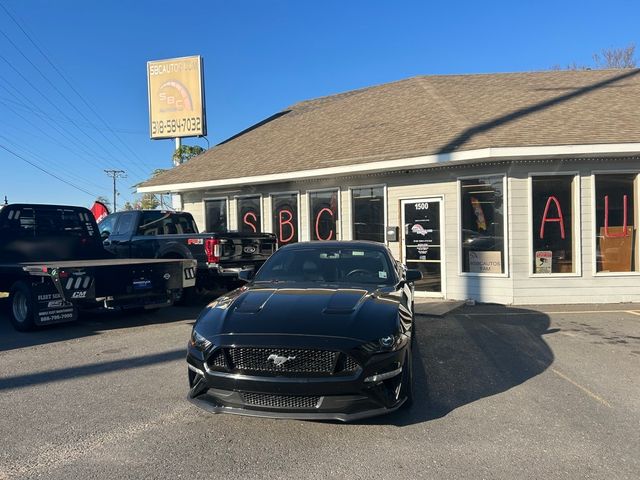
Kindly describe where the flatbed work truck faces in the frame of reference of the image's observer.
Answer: facing away from the viewer and to the left of the viewer

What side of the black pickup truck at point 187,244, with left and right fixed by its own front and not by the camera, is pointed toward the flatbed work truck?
left

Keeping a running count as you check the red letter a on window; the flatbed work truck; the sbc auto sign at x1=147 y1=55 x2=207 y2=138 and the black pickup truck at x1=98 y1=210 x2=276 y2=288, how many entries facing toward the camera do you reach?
2

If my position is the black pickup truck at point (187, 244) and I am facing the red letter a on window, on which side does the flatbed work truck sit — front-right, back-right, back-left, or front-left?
back-right

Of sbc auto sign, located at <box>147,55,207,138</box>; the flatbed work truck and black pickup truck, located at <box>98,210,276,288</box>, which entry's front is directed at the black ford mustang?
the sbc auto sign

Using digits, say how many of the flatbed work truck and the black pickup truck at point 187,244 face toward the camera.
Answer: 0

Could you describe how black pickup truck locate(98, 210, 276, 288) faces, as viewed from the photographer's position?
facing away from the viewer and to the left of the viewer

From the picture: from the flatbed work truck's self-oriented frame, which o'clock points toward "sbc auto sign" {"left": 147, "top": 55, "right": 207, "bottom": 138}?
The sbc auto sign is roughly at 2 o'clock from the flatbed work truck.

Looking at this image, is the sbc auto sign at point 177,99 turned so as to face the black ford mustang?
yes

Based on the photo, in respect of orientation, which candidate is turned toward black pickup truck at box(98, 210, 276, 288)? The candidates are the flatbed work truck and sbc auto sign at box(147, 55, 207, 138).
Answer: the sbc auto sign

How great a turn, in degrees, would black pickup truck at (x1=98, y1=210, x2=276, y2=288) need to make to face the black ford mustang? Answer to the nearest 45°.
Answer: approximately 135° to its left

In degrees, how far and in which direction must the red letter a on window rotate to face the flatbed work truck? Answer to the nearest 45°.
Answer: approximately 45° to its right
